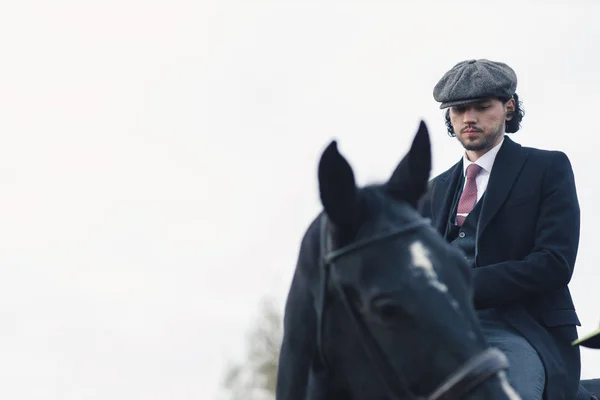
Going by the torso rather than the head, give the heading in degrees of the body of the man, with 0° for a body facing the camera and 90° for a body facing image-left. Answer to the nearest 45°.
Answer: approximately 45°
